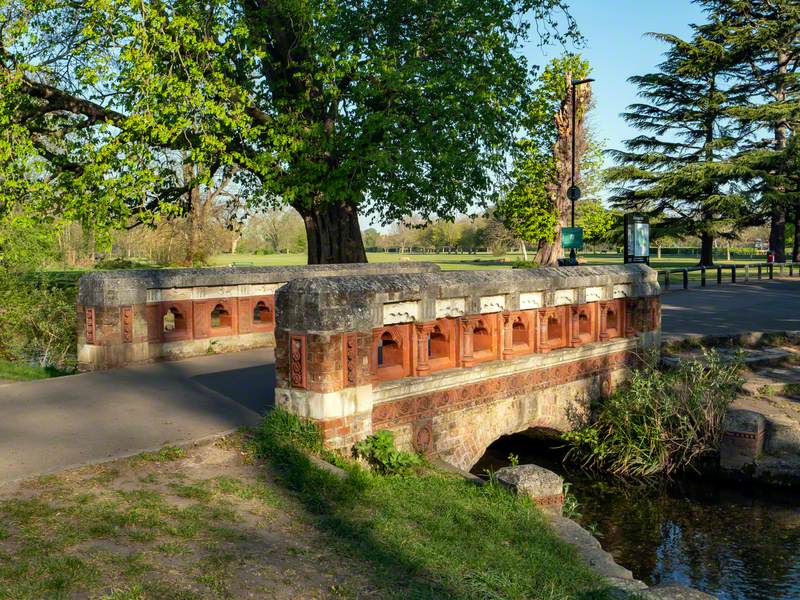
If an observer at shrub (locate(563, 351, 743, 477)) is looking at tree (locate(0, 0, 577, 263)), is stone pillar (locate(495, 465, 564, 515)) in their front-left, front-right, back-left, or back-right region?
back-left

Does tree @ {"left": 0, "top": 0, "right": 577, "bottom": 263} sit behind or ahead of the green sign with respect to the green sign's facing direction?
ahead

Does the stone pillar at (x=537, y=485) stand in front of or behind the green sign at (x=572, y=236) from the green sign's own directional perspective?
in front

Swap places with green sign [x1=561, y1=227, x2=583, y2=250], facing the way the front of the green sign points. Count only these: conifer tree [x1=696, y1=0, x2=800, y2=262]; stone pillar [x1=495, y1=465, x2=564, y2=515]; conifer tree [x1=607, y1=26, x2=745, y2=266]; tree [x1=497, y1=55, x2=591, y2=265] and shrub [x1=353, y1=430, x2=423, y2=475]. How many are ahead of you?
2

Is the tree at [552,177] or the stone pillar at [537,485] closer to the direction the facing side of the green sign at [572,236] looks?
the stone pillar

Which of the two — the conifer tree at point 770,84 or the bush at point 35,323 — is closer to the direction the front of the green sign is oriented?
the bush

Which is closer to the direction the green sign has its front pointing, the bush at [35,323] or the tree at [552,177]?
the bush

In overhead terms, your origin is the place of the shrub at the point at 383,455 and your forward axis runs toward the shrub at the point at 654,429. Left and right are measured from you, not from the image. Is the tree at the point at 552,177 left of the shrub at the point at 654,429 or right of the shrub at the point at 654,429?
left

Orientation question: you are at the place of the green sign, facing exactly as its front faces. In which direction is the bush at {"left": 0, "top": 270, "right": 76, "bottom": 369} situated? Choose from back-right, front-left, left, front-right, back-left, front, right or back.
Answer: front-right

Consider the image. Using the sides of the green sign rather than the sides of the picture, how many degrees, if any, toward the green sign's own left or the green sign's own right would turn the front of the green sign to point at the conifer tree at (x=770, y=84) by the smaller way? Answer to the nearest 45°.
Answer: approximately 135° to the green sign's own left

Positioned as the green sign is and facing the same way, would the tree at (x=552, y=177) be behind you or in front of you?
behind

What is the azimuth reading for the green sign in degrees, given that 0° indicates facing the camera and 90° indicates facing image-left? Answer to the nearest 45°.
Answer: approximately 0°

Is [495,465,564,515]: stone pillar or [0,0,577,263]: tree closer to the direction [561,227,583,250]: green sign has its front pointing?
the stone pillar
